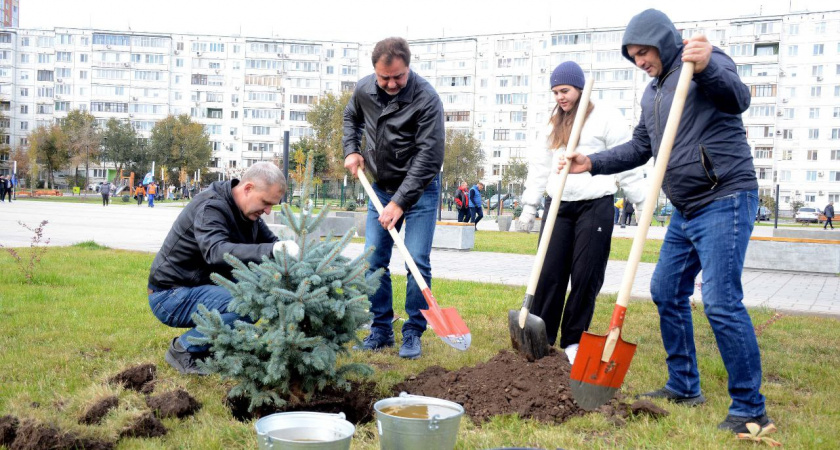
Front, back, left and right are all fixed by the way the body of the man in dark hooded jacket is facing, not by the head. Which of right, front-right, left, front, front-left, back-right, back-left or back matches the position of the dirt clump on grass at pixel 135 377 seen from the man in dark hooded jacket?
front-right

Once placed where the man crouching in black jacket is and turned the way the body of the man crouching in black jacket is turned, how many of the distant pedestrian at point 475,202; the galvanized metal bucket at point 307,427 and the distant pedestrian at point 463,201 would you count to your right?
1

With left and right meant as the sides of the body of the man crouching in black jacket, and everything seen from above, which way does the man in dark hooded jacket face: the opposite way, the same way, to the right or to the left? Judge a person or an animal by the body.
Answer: the opposite way

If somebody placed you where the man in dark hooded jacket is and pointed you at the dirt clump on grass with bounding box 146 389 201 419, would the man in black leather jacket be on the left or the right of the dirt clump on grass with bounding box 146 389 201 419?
right

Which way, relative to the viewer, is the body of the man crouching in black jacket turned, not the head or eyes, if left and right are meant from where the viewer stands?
facing to the right of the viewer

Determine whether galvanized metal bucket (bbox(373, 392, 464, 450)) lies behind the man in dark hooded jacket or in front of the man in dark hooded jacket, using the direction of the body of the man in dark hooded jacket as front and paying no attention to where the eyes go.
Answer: in front

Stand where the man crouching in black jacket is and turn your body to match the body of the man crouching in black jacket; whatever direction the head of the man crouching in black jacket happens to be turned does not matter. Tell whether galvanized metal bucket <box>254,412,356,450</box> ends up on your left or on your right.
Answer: on your right

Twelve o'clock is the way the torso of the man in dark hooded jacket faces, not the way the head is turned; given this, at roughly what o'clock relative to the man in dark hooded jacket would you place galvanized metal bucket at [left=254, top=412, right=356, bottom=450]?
The galvanized metal bucket is roughly at 12 o'clock from the man in dark hooded jacket.

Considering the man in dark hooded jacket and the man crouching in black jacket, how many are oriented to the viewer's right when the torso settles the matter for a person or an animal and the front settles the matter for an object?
1

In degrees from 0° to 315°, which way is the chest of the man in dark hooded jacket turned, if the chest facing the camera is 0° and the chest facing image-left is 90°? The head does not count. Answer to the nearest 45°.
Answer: approximately 45°
